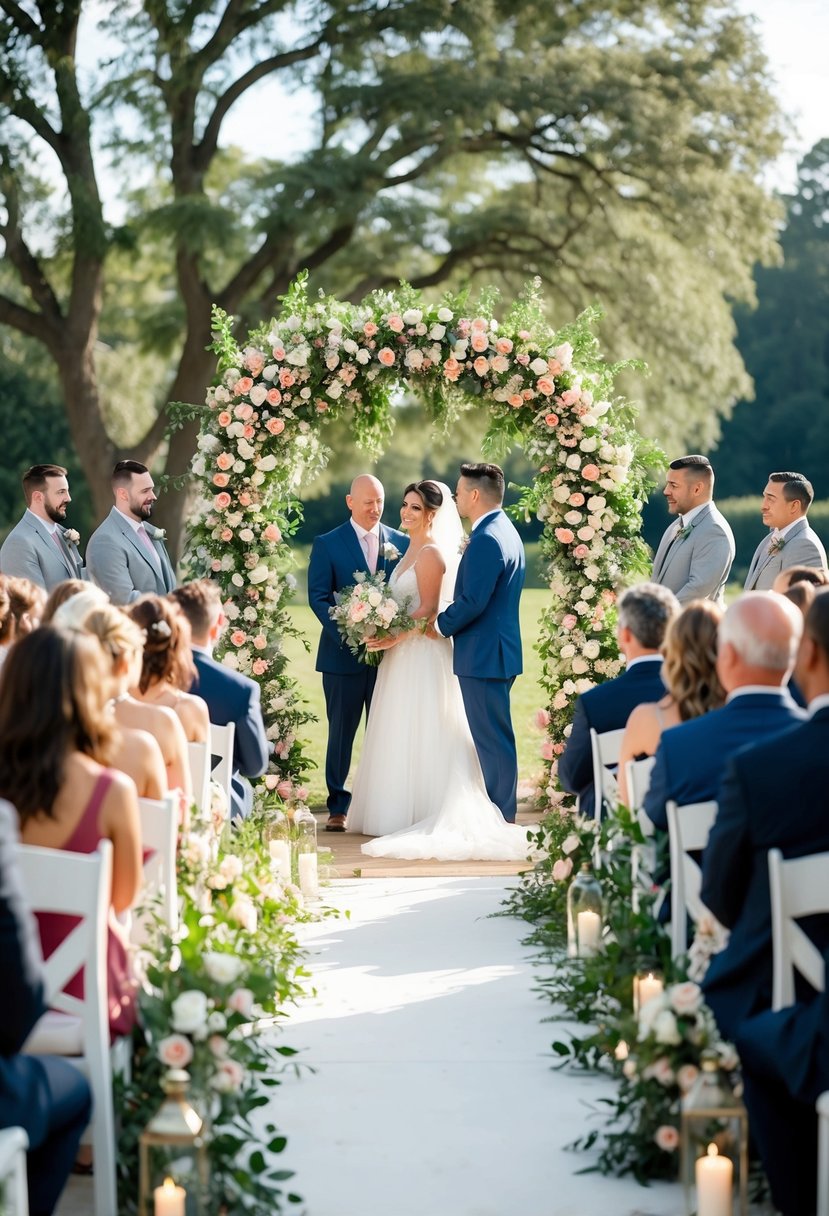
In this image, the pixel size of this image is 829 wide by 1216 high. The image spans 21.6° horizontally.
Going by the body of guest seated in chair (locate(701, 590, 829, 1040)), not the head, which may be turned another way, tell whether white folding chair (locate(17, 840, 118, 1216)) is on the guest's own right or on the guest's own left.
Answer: on the guest's own left

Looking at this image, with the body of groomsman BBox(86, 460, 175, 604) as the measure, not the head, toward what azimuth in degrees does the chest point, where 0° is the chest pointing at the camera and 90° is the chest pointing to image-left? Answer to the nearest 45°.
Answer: approximately 315°

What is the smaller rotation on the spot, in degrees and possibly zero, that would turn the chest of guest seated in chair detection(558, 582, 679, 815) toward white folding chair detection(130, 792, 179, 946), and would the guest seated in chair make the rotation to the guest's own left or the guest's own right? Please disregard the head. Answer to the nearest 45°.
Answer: approximately 90° to the guest's own left

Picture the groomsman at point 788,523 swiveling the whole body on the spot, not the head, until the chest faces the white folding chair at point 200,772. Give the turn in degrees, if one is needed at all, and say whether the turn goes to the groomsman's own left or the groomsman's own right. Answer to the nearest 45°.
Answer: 0° — they already face it

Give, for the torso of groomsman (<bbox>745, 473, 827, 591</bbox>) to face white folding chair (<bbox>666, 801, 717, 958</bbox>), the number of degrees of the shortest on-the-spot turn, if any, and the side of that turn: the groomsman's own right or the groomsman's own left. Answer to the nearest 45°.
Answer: approximately 45° to the groomsman's own left

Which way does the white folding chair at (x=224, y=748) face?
away from the camera

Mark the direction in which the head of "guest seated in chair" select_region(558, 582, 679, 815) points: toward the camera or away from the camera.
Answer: away from the camera

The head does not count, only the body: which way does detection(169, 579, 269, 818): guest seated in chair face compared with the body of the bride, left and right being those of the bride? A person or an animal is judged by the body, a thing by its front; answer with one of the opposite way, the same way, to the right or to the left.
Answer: the opposite way

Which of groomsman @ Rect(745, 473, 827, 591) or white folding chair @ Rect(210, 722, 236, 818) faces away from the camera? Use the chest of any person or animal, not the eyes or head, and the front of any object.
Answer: the white folding chair

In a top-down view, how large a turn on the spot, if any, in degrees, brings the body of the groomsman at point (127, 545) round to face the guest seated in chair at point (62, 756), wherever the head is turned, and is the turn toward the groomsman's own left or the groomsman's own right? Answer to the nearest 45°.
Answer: approximately 45° to the groomsman's own right

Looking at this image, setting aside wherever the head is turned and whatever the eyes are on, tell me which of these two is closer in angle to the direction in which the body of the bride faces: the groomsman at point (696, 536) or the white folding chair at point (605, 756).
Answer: the white folding chair

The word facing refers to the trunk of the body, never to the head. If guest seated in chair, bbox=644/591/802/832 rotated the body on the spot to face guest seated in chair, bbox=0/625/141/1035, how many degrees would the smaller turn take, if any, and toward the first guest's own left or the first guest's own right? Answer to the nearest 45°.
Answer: approximately 90° to the first guest's own left

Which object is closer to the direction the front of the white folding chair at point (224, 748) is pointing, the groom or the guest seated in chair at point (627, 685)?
the groom
